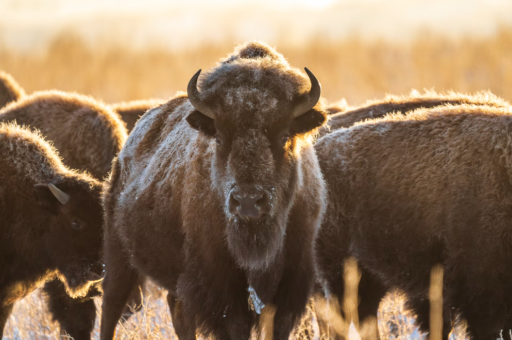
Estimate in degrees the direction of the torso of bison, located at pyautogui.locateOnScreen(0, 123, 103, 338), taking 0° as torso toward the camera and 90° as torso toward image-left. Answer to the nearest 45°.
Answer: approximately 270°

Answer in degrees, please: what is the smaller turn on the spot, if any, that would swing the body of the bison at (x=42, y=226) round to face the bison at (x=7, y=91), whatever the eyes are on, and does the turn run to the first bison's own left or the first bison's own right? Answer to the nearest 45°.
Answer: approximately 90° to the first bison's own left

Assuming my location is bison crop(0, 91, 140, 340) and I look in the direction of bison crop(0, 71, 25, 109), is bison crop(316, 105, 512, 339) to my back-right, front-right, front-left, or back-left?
back-right

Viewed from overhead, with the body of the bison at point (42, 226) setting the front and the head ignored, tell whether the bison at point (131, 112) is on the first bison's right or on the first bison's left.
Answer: on the first bison's left

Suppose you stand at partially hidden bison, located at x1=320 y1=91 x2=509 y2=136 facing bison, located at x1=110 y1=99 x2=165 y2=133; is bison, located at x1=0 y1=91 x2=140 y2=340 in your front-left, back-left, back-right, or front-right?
front-left
